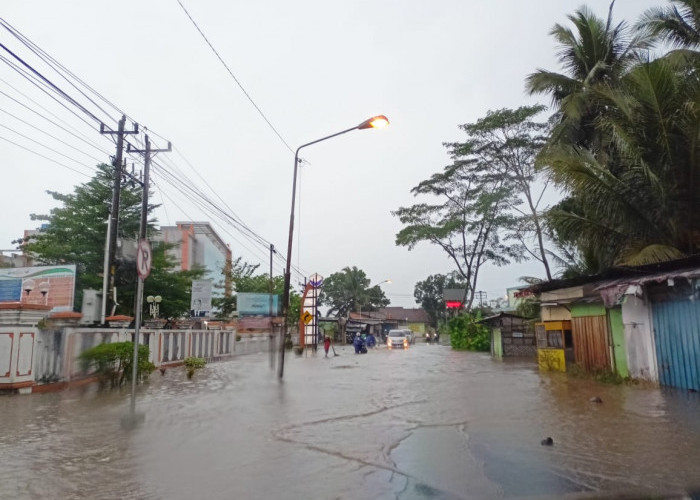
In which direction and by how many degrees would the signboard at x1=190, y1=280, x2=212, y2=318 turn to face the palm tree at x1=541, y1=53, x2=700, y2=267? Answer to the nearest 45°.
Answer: approximately 45° to its left

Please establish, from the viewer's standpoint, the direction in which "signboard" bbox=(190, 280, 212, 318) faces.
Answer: facing the viewer

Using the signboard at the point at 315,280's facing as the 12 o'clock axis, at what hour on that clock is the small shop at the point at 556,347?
The small shop is roughly at 11 o'clock from the signboard.

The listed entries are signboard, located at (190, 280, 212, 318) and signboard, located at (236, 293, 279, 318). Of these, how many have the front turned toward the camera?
2

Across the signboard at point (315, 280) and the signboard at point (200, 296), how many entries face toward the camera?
2

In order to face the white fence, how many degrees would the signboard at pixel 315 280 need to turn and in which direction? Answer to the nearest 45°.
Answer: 0° — it already faces it

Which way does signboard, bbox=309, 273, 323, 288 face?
toward the camera

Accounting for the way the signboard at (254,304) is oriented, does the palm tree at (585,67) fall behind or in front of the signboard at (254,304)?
in front

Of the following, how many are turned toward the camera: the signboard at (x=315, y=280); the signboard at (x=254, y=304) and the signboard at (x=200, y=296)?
3

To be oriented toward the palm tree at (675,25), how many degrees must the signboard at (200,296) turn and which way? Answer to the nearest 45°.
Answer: approximately 45° to its left

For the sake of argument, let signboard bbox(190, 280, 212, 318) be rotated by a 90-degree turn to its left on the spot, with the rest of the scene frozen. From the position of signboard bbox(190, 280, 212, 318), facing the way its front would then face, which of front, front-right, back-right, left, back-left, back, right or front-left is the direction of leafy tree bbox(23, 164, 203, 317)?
back-right

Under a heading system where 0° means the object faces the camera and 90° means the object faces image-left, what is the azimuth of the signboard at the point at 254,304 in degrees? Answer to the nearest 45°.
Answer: approximately 0°
